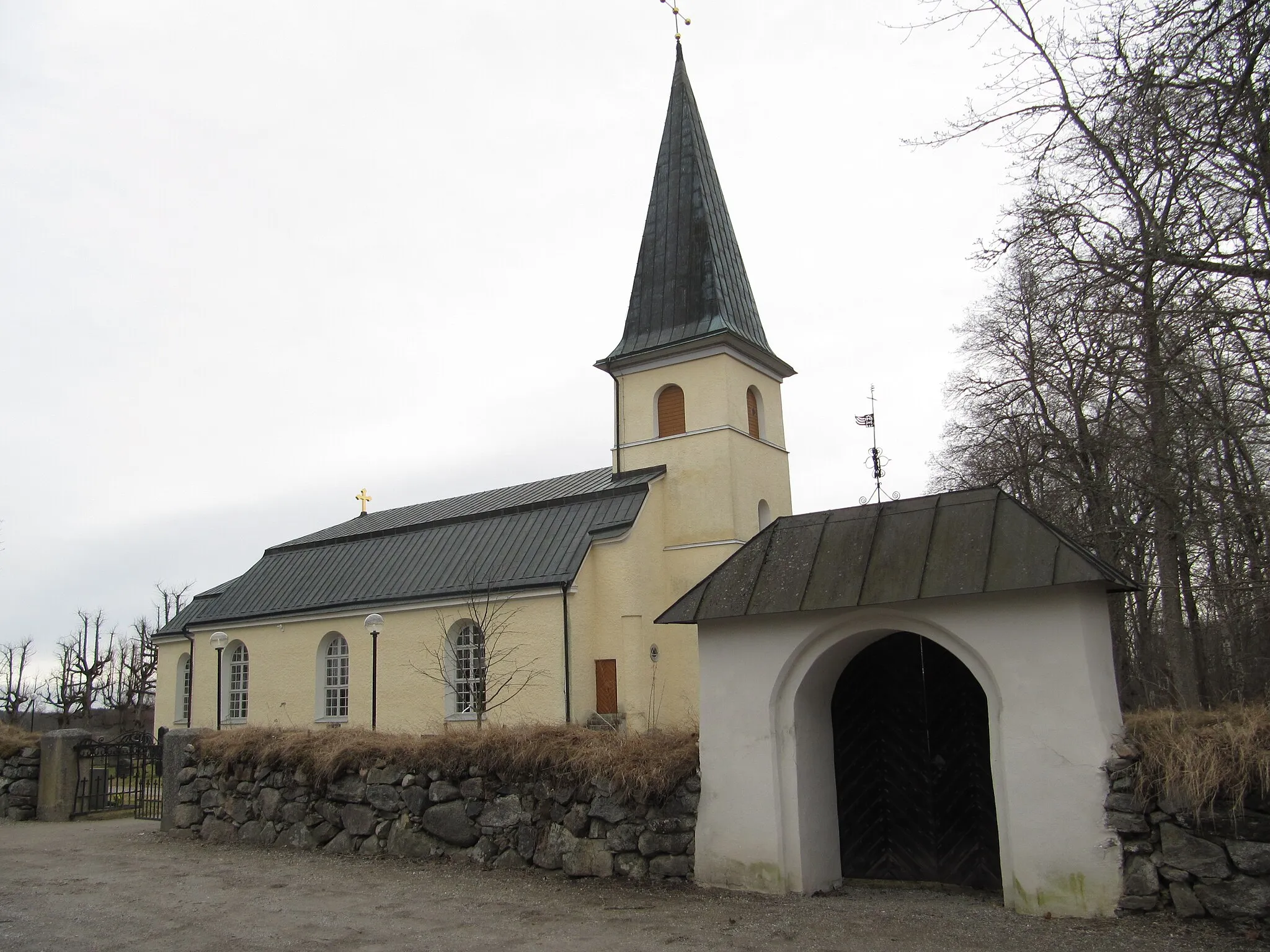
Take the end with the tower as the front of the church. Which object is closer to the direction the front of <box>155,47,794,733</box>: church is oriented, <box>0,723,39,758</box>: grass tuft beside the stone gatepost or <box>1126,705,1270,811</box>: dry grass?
the dry grass

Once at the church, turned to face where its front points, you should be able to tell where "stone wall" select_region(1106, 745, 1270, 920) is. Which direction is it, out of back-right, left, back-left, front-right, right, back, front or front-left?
front-right

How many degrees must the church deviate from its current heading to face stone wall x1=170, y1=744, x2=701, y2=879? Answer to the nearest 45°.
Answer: approximately 45° to its right

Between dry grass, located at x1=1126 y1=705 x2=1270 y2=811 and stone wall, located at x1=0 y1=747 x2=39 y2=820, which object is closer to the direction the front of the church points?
the dry grass

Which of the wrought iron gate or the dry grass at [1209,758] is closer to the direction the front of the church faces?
the dry grass

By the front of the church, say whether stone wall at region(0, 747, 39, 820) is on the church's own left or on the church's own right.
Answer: on the church's own right

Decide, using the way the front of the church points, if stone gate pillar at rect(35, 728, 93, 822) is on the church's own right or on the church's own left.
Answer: on the church's own right

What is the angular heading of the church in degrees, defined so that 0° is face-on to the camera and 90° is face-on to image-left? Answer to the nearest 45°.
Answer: approximately 315°

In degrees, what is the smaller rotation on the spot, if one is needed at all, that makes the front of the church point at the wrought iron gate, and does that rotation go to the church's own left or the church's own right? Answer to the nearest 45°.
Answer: approximately 90° to the church's own right

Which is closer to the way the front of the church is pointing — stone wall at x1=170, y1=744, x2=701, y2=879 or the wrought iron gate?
the stone wall
